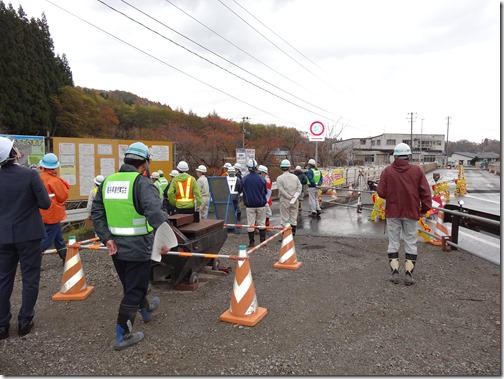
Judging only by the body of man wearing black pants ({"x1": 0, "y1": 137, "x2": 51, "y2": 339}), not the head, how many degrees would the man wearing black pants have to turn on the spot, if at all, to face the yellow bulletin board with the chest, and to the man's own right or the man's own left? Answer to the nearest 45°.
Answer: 0° — they already face it

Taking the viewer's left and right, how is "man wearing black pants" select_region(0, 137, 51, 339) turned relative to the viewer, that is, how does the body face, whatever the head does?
facing away from the viewer

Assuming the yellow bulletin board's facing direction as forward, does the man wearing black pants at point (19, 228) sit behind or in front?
in front

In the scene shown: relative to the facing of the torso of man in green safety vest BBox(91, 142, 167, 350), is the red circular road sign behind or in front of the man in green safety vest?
in front

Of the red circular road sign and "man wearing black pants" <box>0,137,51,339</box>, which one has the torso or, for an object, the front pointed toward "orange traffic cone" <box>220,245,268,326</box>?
the red circular road sign

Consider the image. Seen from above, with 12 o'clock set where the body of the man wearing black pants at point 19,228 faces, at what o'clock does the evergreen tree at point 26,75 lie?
The evergreen tree is roughly at 12 o'clock from the man wearing black pants.

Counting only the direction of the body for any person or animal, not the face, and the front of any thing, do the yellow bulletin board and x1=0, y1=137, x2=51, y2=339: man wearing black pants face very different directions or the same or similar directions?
very different directions

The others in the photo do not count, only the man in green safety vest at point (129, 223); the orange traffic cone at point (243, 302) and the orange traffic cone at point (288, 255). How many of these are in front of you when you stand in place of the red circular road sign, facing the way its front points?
3
